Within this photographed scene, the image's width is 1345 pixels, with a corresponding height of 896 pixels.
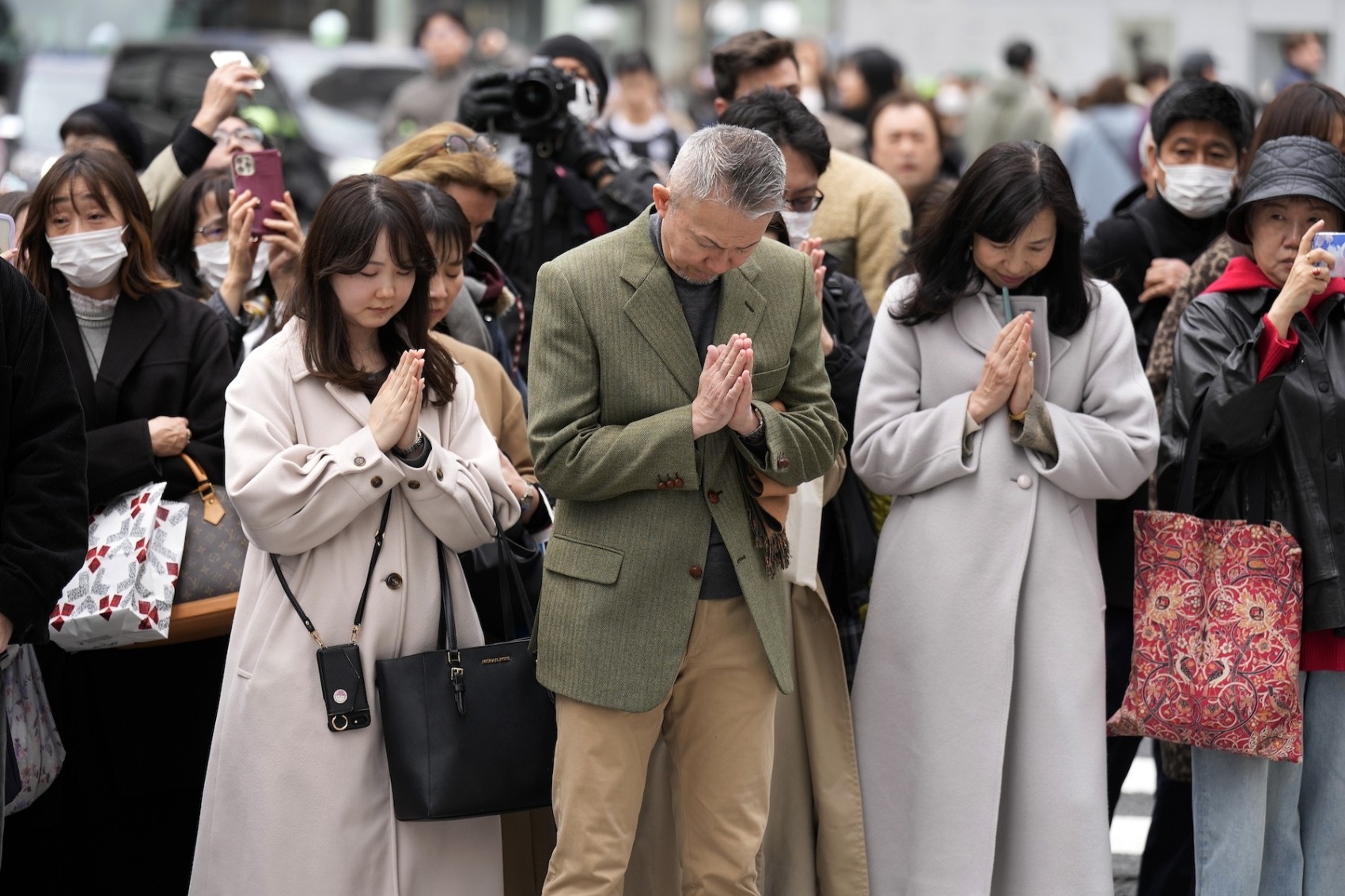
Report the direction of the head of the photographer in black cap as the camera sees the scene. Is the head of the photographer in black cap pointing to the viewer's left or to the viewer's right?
to the viewer's left

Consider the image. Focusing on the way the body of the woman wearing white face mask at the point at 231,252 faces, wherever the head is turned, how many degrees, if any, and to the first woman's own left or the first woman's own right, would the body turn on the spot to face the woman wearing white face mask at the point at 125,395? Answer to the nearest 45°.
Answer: approximately 90° to the first woman's own right

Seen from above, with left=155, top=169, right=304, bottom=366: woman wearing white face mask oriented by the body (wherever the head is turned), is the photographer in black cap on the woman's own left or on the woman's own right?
on the woman's own left

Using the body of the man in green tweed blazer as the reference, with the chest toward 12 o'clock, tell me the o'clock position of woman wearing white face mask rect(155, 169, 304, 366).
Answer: The woman wearing white face mask is roughly at 6 o'clock from the man in green tweed blazer.

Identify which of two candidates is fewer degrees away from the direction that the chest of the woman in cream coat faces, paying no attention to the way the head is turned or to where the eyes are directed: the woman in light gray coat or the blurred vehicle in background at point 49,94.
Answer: the woman in light gray coat

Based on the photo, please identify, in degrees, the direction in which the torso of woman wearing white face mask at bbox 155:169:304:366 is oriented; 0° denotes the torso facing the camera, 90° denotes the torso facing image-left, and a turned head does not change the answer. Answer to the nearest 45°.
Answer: approximately 315°

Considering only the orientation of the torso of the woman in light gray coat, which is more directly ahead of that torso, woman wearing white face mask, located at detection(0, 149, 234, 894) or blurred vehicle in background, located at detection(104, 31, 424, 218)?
the woman wearing white face mask

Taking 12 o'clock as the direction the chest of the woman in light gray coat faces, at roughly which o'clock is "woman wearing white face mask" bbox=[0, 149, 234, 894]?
The woman wearing white face mask is roughly at 3 o'clock from the woman in light gray coat.

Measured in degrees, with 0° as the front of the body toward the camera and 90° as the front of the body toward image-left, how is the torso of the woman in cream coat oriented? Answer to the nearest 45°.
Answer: approximately 315°

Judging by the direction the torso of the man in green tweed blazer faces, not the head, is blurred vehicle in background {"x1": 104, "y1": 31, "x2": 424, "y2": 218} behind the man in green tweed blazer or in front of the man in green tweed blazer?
behind
